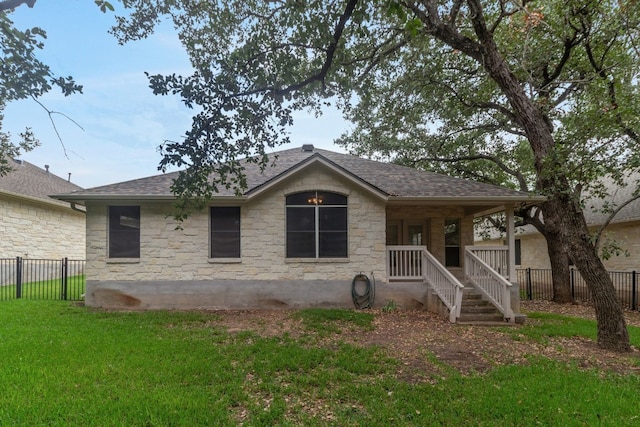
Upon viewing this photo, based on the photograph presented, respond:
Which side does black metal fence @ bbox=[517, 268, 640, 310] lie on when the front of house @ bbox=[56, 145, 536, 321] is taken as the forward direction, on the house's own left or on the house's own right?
on the house's own left

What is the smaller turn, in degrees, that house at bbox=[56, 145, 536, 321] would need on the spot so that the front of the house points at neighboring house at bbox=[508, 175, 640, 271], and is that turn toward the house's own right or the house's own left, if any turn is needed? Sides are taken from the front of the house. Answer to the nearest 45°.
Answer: approximately 90° to the house's own left

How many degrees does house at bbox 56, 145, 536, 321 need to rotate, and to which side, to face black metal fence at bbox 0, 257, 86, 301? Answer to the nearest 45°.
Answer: approximately 135° to its right

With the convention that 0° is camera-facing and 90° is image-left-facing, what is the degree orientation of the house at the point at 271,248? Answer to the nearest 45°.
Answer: approximately 0°

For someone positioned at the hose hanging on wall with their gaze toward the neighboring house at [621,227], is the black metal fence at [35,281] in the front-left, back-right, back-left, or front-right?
back-left
